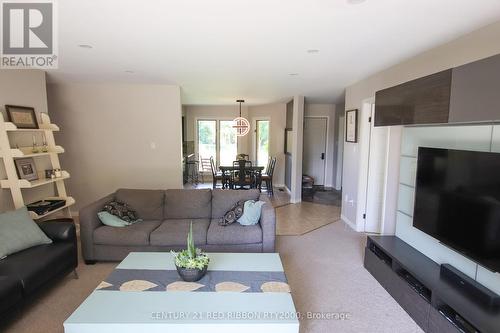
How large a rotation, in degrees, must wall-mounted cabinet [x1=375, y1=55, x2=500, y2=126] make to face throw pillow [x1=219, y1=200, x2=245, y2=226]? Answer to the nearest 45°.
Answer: approximately 45° to its right

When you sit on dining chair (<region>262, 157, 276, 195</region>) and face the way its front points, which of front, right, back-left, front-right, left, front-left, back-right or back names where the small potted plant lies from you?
left

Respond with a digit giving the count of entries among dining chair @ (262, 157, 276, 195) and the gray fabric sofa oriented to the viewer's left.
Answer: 1

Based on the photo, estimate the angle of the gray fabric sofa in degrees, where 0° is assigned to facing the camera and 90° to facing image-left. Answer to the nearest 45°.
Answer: approximately 0°

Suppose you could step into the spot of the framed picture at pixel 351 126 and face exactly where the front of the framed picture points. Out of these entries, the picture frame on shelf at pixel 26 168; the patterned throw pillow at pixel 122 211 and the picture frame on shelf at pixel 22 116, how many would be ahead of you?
3

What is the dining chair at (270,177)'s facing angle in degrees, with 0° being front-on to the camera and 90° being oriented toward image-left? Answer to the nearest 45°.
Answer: approximately 90°

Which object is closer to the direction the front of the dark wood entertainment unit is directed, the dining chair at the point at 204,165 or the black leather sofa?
the black leather sofa

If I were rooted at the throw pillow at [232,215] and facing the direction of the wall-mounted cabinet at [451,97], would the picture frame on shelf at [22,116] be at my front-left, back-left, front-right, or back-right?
back-right

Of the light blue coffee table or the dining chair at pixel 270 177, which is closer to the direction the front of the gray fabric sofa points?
the light blue coffee table

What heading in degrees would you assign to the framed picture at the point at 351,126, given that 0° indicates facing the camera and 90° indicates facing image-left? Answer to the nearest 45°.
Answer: approximately 45°
